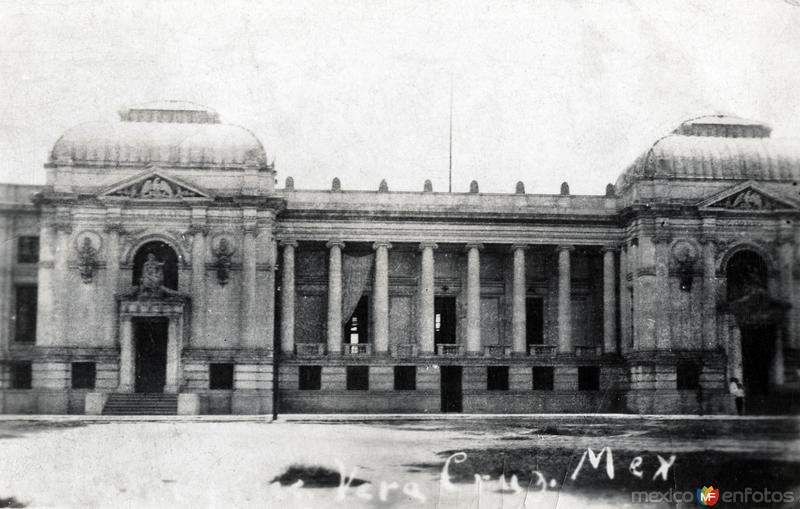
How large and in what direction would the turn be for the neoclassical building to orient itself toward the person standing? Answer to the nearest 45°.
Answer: approximately 45° to its left

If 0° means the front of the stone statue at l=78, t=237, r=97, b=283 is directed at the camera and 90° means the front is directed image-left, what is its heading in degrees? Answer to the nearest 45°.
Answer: approximately 0°

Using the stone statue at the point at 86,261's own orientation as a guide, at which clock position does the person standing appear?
The person standing is roughly at 10 o'clock from the stone statue.
